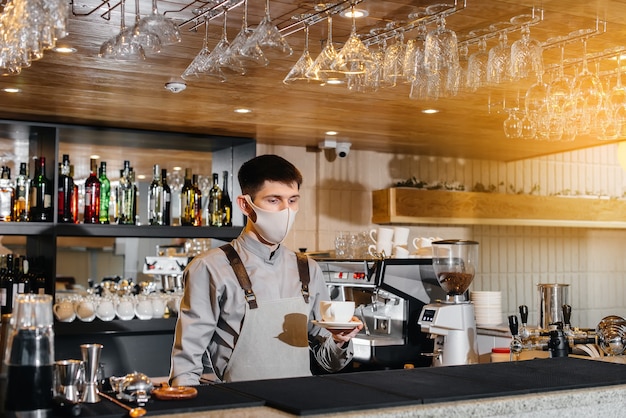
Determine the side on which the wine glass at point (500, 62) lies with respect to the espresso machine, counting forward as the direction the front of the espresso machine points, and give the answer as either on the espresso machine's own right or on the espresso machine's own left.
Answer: on the espresso machine's own left

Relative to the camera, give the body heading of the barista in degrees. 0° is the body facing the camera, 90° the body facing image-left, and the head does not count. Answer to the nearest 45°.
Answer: approximately 315°

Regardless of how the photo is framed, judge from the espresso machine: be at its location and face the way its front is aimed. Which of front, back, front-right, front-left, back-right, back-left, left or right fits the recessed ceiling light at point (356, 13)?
front-left

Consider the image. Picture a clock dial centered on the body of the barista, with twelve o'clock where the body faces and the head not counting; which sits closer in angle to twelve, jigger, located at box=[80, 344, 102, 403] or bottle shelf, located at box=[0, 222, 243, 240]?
the jigger

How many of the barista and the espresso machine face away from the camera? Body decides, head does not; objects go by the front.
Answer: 0
